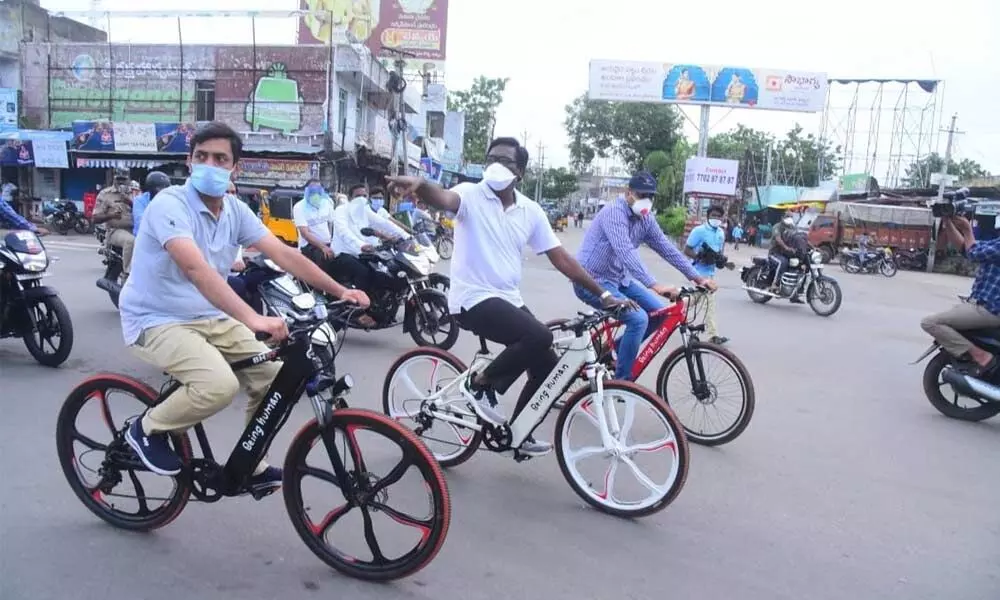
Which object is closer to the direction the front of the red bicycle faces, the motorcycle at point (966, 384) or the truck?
the motorcycle

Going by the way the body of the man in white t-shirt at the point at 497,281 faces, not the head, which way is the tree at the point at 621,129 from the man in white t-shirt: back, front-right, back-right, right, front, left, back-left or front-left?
back-left

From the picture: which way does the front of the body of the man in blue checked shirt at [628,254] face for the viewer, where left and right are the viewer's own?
facing the viewer and to the right of the viewer

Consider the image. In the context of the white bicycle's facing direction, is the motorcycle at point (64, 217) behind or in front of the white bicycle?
behind

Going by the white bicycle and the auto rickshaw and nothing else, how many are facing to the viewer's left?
0

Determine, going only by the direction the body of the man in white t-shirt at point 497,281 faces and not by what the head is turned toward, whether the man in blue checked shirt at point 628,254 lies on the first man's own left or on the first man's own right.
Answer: on the first man's own left

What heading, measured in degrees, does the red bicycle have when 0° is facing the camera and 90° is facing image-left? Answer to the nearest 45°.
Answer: approximately 315°

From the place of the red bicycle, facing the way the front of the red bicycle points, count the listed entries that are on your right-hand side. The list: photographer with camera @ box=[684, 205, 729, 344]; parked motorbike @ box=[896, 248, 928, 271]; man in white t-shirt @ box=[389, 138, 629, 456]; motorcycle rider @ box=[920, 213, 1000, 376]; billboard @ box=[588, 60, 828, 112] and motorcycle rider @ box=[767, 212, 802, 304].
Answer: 1

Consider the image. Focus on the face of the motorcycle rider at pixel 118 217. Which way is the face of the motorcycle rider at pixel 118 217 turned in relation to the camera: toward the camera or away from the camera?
toward the camera

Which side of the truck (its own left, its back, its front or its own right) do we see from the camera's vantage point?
left

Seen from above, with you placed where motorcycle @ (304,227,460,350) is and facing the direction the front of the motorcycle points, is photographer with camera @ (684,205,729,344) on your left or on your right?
on your left

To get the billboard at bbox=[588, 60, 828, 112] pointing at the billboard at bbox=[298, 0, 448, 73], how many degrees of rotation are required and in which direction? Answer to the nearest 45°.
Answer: approximately 90° to its right
